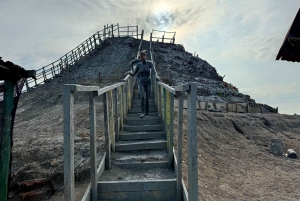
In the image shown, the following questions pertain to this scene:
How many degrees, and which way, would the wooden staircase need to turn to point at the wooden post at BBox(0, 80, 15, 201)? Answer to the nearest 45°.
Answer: approximately 45° to its right

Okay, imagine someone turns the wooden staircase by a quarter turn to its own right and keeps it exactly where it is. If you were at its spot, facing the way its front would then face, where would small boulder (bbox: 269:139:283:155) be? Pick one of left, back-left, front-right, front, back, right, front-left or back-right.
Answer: back-right

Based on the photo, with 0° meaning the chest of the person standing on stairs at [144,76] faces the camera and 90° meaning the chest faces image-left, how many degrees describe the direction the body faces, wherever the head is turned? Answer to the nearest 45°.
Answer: approximately 0°

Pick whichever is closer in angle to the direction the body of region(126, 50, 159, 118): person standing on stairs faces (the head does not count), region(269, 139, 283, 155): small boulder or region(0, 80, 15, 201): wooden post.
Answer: the wooden post

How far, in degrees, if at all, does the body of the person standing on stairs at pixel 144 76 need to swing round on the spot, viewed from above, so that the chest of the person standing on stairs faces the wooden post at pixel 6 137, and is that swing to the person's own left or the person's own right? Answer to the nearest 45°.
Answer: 0° — they already face it

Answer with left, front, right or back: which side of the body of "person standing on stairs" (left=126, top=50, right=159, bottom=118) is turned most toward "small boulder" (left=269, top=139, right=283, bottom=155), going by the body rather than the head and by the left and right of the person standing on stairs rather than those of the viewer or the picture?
left
